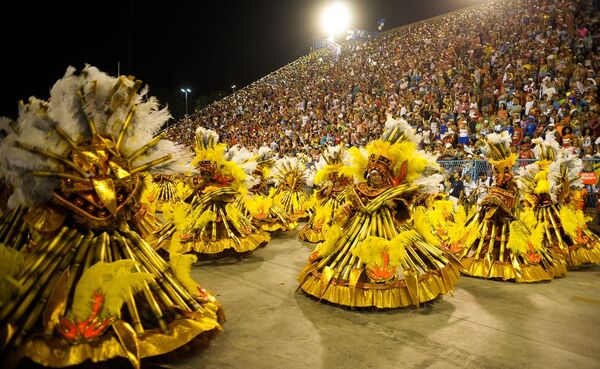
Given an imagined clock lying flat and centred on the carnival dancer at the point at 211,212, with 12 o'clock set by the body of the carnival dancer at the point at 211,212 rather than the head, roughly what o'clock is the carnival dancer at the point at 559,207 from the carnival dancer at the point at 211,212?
the carnival dancer at the point at 559,207 is roughly at 8 o'clock from the carnival dancer at the point at 211,212.

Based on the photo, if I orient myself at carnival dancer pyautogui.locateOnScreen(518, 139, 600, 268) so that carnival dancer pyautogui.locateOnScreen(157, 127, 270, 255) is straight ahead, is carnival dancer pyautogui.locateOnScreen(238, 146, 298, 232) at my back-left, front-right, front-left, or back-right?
front-right

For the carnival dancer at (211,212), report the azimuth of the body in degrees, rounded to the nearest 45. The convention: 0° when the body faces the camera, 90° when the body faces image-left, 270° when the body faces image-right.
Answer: approximately 45°

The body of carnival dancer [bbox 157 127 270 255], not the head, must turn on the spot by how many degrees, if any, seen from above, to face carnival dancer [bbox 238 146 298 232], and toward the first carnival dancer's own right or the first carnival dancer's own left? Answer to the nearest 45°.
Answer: approximately 180°
